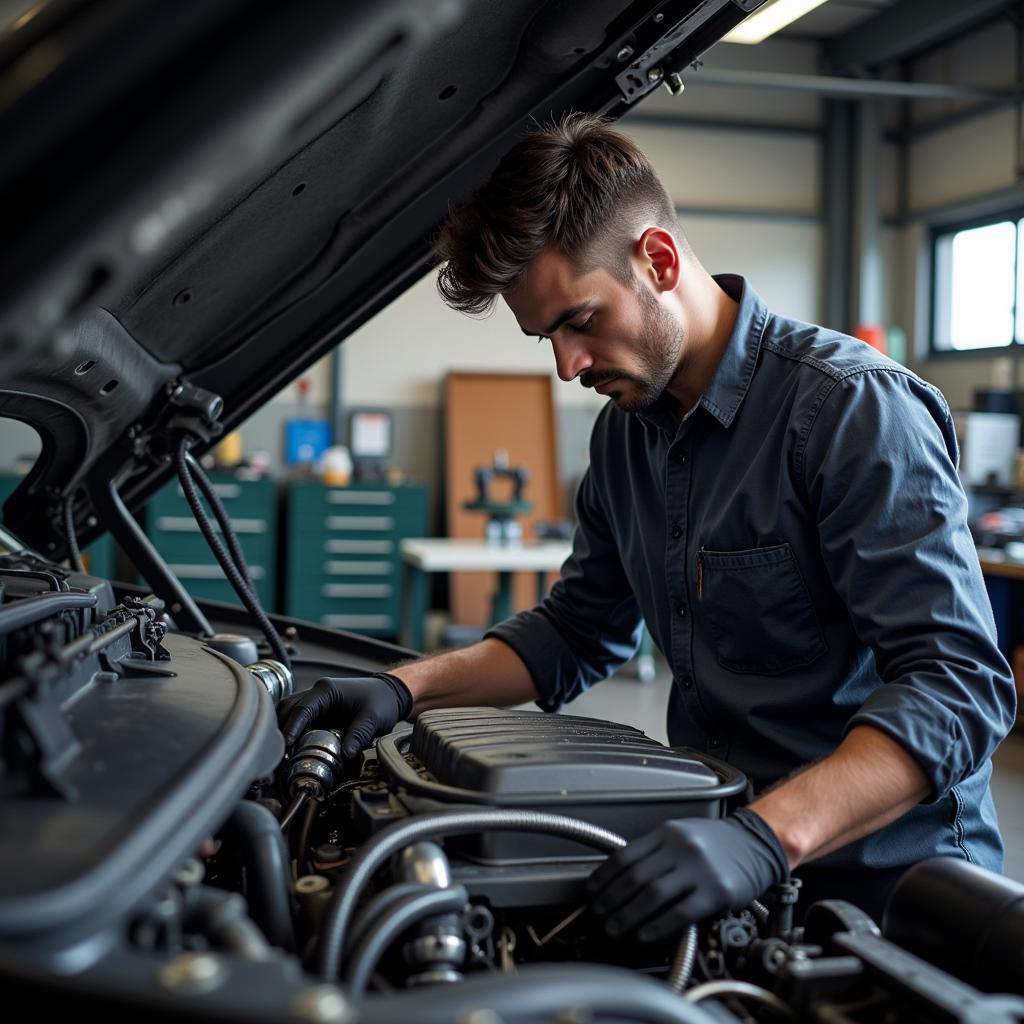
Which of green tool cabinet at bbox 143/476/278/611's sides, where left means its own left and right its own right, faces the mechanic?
front

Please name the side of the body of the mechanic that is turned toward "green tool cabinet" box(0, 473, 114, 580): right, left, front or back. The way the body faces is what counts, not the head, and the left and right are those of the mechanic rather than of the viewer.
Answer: right

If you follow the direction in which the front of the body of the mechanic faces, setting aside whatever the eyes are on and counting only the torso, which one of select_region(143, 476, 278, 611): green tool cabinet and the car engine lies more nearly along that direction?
the car engine

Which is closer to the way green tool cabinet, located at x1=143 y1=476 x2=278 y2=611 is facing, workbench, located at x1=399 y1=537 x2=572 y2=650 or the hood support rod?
the hood support rod

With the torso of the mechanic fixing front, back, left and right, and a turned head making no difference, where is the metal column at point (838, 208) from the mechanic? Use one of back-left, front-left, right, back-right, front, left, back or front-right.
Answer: back-right

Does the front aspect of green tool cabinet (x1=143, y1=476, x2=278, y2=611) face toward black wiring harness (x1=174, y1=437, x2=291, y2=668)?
yes

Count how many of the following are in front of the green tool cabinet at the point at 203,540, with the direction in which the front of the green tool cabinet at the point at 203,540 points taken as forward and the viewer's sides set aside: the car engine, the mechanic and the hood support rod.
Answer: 3

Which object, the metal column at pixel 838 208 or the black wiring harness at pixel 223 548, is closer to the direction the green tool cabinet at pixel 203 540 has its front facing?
the black wiring harness

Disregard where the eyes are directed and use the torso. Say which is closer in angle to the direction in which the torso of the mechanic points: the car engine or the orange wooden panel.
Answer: the car engine

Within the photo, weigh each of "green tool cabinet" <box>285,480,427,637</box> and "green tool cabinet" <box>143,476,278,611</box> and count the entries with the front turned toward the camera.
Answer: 2

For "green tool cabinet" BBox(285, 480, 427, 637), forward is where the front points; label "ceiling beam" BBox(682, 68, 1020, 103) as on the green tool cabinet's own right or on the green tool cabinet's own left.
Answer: on the green tool cabinet's own left
